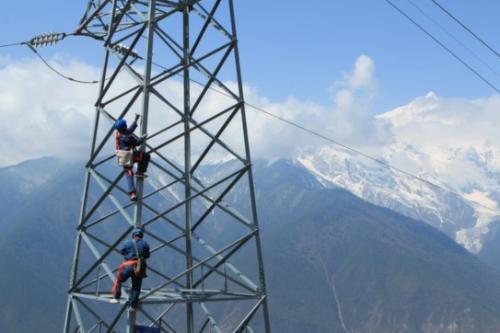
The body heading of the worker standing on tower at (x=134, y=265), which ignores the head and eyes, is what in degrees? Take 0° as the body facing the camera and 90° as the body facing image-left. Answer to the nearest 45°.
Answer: approximately 180°
